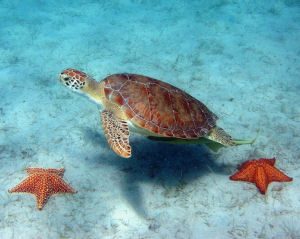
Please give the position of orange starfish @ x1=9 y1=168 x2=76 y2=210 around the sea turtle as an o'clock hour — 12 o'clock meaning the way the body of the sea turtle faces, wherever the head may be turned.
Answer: The orange starfish is roughly at 11 o'clock from the sea turtle.

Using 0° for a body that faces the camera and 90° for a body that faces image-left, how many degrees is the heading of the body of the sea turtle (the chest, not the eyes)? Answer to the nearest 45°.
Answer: approximately 90°

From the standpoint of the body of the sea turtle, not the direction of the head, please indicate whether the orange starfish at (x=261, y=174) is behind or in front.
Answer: behind

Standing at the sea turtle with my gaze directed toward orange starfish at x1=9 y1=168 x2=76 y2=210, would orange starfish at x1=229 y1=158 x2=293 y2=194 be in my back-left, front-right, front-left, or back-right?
back-left
